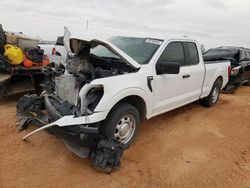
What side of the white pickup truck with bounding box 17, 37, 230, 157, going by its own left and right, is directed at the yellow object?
right

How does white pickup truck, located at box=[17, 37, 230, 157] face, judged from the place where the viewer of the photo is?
facing the viewer and to the left of the viewer

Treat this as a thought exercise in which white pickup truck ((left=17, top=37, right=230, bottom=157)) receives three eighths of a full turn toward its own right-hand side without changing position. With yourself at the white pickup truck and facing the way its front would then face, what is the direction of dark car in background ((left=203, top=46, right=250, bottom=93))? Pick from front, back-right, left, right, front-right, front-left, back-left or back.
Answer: front-right
